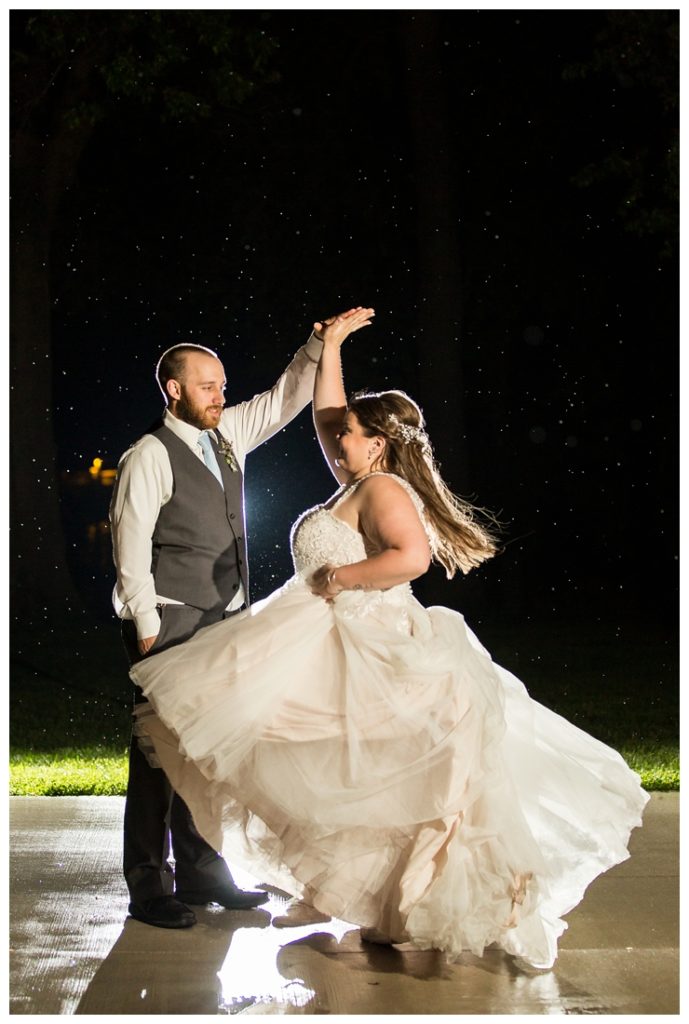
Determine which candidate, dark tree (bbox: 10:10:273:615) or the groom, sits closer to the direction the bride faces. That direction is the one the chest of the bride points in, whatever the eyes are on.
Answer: the groom

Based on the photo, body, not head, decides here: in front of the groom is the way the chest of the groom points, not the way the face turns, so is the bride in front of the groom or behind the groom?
in front

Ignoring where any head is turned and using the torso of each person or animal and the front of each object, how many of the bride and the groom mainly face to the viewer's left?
1

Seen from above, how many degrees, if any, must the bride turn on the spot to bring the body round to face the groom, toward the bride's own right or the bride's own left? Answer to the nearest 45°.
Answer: approximately 45° to the bride's own right

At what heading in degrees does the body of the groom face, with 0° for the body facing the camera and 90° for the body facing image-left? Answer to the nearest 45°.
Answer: approximately 315°

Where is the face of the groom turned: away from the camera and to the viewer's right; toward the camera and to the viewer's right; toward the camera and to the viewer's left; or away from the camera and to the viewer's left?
toward the camera and to the viewer's right

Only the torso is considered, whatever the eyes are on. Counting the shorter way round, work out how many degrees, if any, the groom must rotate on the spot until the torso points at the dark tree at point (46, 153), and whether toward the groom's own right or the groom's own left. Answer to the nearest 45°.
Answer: approximately 135° to the groom's own left

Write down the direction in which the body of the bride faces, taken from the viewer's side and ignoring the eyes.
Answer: to the viewer's left

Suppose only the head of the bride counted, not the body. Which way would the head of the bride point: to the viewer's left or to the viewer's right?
to the viewer's left

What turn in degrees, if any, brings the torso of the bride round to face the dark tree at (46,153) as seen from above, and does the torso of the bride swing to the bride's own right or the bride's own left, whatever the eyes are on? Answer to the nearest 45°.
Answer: approximately 90° to the bride's own right
